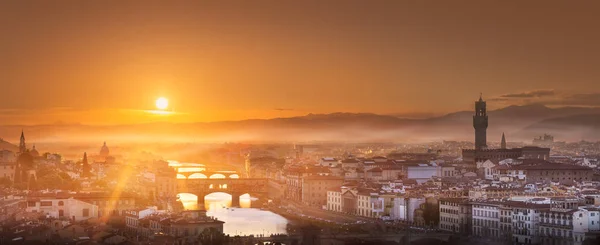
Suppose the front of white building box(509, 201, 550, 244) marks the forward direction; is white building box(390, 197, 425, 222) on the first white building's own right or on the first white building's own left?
on the first white building's own right

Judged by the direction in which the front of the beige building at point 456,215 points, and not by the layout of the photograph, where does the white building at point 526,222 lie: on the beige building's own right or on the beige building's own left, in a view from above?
on the beige building's own left

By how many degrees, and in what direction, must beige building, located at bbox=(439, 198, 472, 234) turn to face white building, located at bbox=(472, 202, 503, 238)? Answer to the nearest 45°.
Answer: approximately 90° to its left

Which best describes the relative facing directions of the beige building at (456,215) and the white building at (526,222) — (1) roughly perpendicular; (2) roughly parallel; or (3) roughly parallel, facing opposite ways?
roughly parallel

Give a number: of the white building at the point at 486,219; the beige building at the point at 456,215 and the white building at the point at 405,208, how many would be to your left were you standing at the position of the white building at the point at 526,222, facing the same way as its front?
0

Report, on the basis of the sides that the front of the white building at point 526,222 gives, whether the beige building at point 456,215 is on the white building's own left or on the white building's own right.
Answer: on the white building's own right

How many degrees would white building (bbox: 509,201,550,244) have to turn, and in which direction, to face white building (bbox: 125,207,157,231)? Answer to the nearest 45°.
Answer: approximately 45° to its right

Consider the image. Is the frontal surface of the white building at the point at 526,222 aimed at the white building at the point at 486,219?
no

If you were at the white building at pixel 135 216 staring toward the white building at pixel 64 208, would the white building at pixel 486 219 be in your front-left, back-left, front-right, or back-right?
back-right

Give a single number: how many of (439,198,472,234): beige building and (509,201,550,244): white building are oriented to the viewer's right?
0

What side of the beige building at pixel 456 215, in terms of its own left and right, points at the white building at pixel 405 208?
right

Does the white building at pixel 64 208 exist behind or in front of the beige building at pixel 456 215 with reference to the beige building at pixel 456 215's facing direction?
in front

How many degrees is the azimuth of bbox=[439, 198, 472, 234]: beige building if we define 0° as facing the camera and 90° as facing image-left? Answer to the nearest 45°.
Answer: approximately 45°
